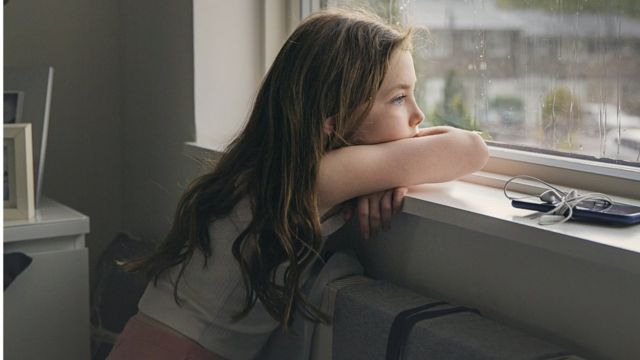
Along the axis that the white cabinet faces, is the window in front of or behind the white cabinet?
in front

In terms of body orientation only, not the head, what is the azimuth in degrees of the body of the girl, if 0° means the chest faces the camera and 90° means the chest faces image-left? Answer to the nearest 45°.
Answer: approximately 270°

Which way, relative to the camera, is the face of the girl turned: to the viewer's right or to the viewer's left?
to the viewer's right

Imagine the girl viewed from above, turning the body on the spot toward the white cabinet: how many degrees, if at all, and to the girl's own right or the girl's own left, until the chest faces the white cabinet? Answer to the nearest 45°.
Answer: approximately 135° to the girl's own left

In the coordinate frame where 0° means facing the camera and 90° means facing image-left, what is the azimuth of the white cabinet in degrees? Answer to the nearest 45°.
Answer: approximately 315°
